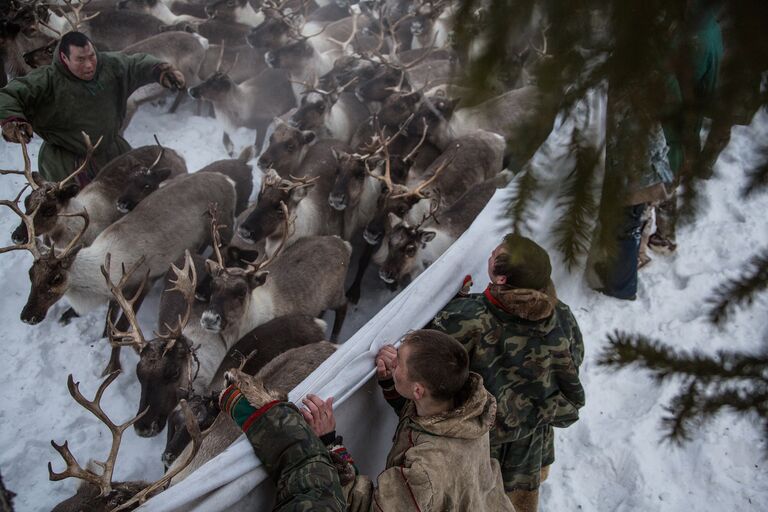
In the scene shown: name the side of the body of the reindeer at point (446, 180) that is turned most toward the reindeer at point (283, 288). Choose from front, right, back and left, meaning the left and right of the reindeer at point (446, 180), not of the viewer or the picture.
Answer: front

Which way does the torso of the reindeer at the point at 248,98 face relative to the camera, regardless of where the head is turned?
to the viewer's left

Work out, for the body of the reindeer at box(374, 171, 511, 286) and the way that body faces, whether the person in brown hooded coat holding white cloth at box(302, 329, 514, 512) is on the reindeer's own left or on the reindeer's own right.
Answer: on the reindeer's own left

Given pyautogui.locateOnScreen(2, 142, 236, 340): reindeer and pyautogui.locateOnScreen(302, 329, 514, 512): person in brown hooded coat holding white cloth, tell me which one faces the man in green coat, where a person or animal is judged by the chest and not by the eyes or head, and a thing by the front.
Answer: the person in brown hooded coat holding white cloth

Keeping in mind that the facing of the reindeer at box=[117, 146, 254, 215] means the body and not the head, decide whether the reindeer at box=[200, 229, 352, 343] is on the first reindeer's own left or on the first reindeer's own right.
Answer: on the first reindeer's own left

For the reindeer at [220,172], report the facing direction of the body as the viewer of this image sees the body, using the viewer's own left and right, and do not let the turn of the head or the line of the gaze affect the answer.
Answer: facing to the left of the viewer

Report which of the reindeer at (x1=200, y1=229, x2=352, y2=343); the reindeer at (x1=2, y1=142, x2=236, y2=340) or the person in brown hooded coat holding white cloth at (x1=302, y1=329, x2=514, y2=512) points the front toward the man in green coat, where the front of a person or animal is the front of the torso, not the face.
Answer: the person in brown hooded coat holding white cloth

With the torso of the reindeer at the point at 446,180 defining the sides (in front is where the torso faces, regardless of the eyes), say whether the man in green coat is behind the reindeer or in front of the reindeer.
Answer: in front

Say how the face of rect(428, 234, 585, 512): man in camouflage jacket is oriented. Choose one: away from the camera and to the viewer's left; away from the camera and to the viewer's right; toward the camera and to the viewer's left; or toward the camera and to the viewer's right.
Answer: away from the camera and to the viewer's left

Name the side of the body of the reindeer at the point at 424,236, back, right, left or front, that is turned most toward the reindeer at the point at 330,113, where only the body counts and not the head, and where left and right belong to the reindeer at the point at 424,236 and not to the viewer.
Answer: right

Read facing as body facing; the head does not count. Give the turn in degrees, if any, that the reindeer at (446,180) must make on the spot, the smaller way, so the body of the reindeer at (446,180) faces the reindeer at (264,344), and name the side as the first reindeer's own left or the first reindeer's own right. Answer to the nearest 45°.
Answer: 0° — it already faces it

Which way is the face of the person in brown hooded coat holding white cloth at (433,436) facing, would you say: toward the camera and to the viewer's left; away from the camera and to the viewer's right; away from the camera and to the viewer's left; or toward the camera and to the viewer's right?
away from the camera and to the viewer's left

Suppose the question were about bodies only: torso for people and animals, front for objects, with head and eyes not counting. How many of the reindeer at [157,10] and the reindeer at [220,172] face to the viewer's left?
2
